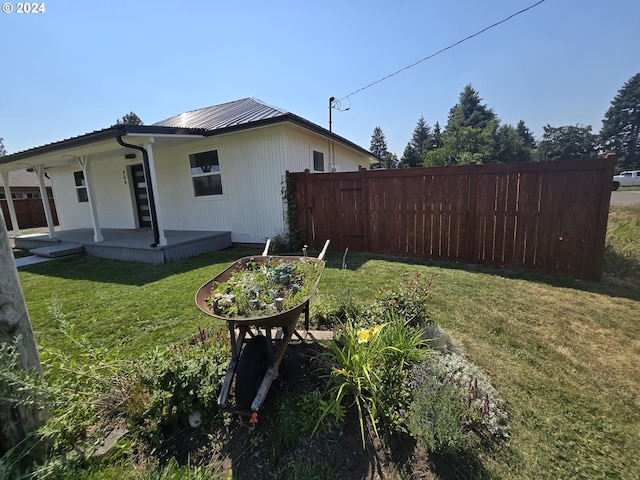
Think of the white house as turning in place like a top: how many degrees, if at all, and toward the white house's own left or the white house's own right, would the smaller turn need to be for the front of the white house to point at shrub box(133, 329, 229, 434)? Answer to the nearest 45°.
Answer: approximately 45° to the white house's own left

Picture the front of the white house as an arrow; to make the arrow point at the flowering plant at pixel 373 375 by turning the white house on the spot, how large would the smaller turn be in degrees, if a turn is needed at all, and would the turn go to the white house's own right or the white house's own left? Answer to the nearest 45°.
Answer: approximately 45° to the white house's own left

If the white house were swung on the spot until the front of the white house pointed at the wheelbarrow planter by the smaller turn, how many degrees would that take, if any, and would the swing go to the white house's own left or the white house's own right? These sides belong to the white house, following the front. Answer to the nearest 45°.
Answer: approximately 45° to the white house's own left

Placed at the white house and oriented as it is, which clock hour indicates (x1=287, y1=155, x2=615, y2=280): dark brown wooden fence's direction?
The dark brown wooden fence is roughly at 9 o'clock from the white house.

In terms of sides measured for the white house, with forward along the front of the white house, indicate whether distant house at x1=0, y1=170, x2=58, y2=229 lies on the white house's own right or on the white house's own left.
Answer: on the white house's own right

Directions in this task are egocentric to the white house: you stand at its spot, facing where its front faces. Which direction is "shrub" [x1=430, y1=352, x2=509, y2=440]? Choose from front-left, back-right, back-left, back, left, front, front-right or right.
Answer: front-left

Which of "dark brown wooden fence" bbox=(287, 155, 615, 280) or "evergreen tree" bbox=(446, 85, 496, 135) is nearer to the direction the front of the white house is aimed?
the dark brown wooden fence

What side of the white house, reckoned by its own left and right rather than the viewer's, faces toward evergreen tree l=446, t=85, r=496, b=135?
back

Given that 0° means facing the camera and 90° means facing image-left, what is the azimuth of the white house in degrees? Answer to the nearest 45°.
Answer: approximately 45°

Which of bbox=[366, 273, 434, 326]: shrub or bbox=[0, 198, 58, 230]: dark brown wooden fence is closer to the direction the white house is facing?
the shrub

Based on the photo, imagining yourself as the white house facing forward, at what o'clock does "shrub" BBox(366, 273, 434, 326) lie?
The shrub is roughly at 10 o'clock from the white house.
